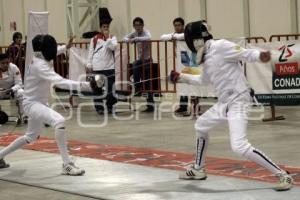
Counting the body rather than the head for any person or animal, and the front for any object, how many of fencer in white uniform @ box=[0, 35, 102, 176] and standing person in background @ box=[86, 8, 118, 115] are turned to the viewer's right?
1

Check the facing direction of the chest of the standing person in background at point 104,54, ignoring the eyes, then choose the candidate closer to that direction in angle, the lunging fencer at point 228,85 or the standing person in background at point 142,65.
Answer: the lunging fencer

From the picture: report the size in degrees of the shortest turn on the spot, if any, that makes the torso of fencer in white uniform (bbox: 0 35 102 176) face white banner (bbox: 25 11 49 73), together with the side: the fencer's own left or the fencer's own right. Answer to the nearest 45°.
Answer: approximately 90° to the fencer's own left

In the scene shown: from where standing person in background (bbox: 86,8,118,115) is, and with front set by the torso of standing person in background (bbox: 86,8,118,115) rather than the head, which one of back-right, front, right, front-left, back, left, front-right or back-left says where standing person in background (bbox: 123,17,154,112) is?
back-left

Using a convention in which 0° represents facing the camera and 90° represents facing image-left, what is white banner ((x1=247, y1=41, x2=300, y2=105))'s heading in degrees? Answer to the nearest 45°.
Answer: approximately 0°

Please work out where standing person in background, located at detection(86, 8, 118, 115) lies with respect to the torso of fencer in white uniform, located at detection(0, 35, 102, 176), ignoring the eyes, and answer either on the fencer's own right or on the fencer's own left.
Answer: on the fencer's own left

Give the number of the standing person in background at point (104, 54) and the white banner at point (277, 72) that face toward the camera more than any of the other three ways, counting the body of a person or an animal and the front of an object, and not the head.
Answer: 2

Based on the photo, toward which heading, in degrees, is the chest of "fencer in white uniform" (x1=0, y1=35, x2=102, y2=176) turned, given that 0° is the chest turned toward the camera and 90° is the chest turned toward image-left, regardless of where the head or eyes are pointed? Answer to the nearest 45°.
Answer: approximately 270°

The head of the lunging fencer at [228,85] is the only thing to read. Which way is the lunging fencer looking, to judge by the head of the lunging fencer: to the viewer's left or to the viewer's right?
to the viewer's left

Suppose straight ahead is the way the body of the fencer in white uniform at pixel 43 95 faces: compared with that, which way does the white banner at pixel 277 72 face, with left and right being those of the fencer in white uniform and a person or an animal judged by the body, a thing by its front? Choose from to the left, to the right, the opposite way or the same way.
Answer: to the right

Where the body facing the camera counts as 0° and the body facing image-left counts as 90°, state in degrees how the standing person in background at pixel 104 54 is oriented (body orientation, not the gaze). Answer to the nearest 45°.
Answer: approximately 0°
